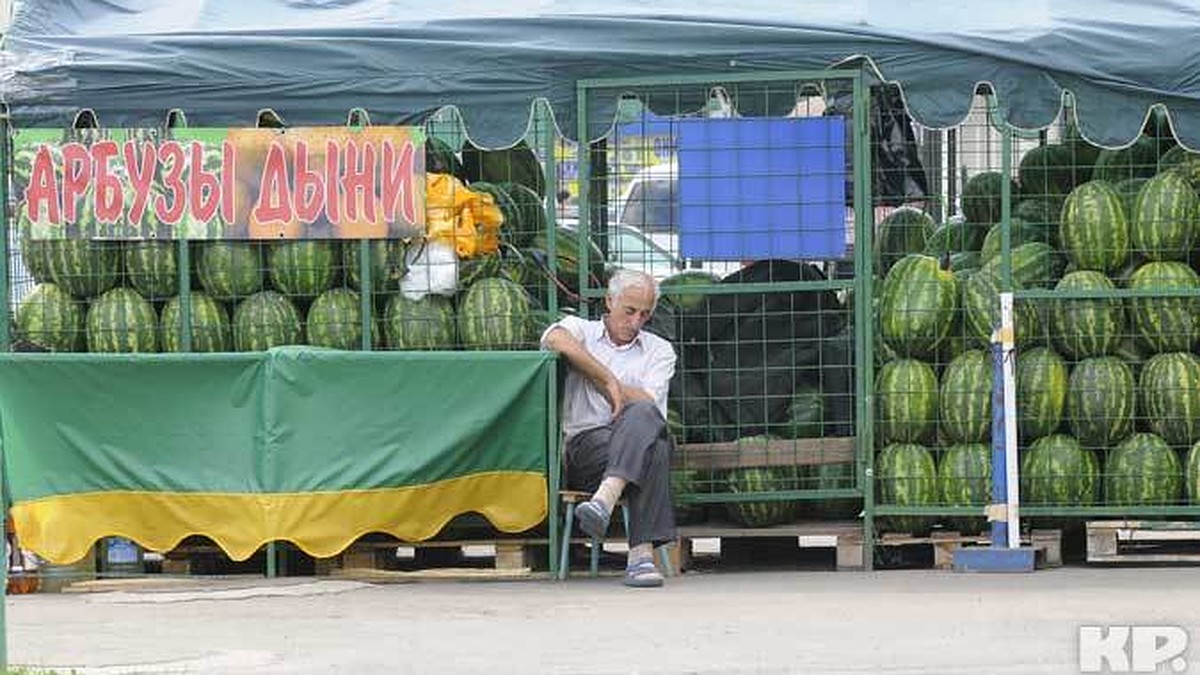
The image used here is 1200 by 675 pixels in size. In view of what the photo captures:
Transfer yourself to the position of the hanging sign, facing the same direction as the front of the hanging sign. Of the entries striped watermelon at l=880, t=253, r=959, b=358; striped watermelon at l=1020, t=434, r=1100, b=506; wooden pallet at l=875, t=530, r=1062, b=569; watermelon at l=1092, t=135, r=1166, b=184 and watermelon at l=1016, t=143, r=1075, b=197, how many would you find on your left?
5

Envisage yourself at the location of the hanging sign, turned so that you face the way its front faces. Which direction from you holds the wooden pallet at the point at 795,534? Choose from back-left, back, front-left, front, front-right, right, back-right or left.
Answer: left

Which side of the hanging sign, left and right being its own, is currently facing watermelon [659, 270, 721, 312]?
left

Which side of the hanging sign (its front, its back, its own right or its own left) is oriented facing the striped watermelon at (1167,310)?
left

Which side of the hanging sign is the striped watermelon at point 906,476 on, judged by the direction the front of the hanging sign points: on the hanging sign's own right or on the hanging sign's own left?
on the hanging sign's own left

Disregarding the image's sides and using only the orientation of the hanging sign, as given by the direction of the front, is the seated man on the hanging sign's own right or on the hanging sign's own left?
on the hanging sign's own left

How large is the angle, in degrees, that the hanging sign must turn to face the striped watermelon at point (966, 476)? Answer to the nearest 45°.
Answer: approximately 90° to its left

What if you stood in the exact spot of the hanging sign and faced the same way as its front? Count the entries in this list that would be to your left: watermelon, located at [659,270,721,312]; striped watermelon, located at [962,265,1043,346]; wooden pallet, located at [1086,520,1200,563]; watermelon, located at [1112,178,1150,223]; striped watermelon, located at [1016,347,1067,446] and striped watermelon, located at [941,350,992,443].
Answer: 6

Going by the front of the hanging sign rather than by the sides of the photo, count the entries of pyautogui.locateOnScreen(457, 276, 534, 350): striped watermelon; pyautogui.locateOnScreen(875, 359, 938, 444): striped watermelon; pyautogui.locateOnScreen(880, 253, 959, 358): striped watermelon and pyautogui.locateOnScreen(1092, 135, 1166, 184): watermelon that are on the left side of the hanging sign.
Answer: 4

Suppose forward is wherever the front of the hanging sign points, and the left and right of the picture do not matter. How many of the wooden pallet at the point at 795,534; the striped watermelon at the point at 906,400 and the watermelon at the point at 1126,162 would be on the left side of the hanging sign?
3

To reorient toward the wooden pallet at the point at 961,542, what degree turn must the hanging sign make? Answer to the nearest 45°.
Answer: approximately 90° to its left

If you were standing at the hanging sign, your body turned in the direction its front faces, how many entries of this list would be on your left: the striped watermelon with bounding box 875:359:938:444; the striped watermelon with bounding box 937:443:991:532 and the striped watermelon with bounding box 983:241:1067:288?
3

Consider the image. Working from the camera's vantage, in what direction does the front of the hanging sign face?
facing the viewer

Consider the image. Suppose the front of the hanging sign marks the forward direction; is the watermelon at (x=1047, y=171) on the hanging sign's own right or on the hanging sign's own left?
on the hanging sign's own left

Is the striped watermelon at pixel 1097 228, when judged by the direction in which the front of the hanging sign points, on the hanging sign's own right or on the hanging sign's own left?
on the hanging sign's own left
